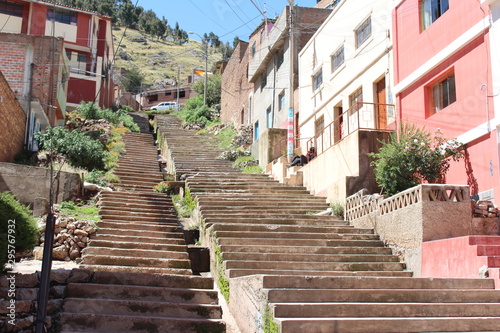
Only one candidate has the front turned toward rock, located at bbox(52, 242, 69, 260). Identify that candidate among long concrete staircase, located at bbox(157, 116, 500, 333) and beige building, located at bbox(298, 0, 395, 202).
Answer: the beige building

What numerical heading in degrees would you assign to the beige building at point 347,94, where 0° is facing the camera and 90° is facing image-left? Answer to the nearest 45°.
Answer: approximately 45°

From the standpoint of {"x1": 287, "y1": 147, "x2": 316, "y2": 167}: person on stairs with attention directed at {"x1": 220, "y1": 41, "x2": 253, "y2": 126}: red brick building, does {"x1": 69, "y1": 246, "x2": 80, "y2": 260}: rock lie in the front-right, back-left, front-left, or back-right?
back-left

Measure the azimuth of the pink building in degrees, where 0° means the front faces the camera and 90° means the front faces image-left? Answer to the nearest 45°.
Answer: approximately 45°

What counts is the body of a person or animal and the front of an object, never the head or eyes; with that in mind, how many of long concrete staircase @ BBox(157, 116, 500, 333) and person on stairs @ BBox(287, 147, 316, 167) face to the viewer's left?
1

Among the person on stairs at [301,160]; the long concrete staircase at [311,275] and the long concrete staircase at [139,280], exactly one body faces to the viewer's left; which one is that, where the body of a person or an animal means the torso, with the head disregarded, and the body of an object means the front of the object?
the person on stairs

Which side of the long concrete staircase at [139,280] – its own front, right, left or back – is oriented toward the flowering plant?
left

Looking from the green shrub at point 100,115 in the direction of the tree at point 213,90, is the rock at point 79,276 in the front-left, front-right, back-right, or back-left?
back-right

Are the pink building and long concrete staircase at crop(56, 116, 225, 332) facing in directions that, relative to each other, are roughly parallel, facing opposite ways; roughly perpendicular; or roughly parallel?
roughly perpendicular

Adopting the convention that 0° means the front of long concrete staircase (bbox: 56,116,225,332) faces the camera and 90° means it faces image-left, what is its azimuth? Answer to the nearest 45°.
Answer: approximately 0°
